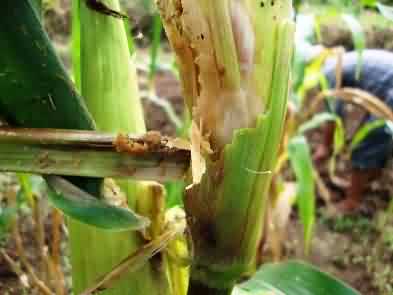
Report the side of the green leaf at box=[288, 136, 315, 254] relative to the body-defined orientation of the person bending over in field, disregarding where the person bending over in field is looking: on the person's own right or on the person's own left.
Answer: on the person's own left

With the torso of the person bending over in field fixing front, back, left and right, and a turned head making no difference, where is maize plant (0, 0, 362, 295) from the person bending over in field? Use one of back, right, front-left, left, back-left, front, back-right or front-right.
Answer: left

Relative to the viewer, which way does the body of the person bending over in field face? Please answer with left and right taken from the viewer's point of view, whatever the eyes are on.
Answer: facing to the left of the viewer
